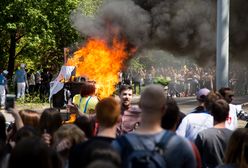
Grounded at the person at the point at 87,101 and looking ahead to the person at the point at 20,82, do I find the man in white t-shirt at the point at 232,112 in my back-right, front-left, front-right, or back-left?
back-right

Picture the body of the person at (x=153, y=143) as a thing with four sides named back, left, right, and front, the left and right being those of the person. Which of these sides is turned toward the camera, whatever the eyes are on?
back

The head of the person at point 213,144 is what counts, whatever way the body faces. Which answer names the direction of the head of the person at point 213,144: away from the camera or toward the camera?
away from the camera

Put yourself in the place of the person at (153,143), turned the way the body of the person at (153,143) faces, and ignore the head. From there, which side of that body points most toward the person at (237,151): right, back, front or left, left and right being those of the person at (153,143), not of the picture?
right

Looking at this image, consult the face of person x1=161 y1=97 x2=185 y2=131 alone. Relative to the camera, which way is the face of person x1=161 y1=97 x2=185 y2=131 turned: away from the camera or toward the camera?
away from the camera

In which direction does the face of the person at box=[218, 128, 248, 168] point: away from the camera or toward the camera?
away from the camera

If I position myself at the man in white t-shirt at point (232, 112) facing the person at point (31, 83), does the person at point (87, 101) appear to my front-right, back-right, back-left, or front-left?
front-left
